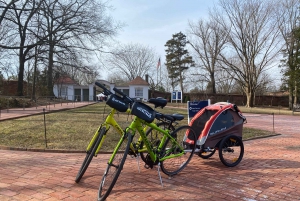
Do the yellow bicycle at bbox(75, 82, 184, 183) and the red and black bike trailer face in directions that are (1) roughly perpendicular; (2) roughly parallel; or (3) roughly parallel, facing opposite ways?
roughly parallel

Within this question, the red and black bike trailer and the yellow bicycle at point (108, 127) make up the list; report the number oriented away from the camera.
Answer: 0

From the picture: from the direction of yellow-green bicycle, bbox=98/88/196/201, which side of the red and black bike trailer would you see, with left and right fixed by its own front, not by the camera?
front

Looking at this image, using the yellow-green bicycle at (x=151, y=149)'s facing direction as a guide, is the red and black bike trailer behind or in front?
behind

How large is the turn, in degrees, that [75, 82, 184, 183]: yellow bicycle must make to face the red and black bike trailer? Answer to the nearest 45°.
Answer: approximately 180°

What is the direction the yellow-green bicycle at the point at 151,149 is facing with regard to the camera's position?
facing the viewer and to the left of the viewer

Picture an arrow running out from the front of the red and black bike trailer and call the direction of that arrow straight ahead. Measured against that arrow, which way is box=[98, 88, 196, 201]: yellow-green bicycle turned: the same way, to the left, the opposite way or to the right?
the same way

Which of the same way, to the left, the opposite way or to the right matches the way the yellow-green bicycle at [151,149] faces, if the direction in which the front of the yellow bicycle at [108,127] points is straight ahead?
the same way

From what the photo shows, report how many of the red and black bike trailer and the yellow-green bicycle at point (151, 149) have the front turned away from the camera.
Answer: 0

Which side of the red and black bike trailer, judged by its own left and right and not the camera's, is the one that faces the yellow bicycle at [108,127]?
front
